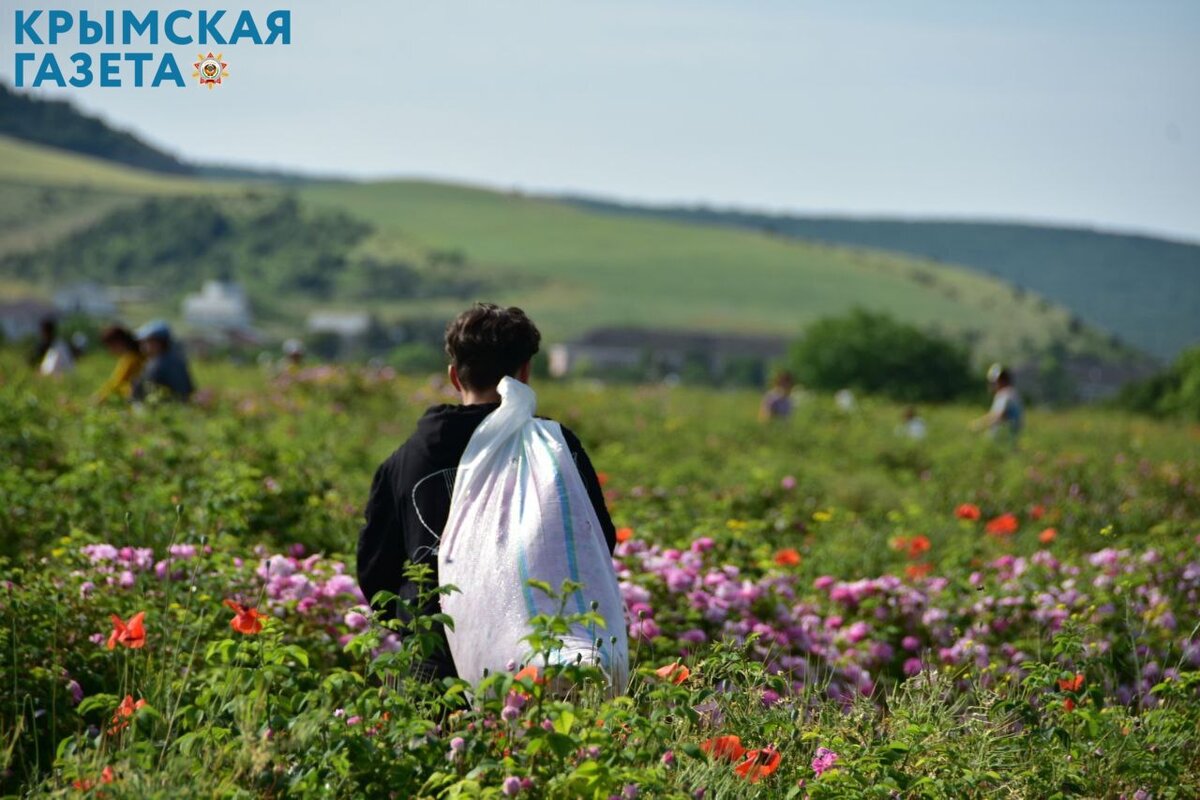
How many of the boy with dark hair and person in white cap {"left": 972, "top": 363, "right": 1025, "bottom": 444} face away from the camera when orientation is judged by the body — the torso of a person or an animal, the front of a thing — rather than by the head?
1

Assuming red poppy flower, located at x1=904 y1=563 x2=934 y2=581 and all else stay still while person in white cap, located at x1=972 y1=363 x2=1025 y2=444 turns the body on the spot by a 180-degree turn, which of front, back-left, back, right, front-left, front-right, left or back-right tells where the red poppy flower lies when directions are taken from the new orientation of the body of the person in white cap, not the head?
right

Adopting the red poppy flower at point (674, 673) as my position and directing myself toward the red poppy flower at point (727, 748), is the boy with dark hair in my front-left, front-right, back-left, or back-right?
back-right

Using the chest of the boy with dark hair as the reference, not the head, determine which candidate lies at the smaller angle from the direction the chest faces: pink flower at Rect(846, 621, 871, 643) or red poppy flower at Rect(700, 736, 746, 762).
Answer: the pink flower

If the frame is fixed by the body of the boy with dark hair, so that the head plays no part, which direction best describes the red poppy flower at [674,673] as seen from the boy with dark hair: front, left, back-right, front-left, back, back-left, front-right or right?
back-right

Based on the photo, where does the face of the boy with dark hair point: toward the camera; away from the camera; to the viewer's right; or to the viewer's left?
away from the camera

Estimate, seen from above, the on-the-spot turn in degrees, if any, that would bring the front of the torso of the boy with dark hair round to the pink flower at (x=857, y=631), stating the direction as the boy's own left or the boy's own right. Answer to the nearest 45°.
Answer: approximately 45° to the boy's own right

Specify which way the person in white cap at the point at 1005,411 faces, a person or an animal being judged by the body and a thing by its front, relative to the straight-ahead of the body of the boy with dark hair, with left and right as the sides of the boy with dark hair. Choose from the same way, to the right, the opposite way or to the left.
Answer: to the left

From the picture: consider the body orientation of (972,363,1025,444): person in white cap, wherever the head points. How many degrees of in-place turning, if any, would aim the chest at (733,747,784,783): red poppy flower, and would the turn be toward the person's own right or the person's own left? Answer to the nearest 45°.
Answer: approximately 90° to the person's own left

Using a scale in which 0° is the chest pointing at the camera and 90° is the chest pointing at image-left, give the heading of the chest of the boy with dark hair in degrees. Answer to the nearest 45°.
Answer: approximately 180°

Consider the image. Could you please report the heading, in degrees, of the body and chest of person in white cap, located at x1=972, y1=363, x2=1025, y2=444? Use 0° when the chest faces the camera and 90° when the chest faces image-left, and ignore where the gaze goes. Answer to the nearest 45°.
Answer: approximately 90°

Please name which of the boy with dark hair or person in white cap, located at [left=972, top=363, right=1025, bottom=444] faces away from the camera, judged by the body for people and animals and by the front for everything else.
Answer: the boy with dark hair

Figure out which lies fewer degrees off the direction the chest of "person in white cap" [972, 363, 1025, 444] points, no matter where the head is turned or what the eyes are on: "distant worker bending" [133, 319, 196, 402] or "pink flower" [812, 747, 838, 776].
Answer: the distant worker bending

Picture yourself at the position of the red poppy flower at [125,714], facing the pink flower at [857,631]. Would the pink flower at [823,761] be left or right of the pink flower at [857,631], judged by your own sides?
right
